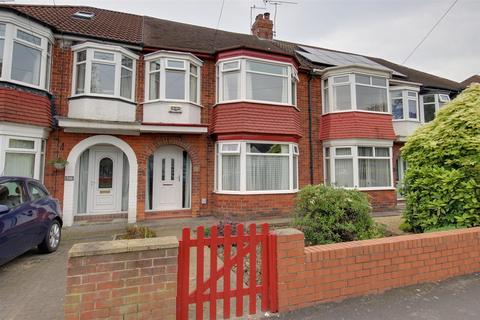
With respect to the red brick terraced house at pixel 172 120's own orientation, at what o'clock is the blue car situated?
The blue car is roughly at 2 o'clock from the red brick terraced house.

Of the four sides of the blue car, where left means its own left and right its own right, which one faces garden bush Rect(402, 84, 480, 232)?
left

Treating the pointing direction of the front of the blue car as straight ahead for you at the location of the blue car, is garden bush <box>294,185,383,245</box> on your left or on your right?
on your left

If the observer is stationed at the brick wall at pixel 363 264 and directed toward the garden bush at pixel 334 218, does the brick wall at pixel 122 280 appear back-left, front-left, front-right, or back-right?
back-left

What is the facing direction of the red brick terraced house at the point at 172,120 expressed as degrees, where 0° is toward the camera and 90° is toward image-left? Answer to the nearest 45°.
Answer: approximately 315°

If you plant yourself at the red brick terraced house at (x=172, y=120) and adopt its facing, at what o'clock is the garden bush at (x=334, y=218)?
The garden bush is roughly at 12 o'clock from the red brick terraced house.

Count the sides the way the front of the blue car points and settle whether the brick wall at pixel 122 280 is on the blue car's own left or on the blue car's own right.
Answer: on the blue car's own left
